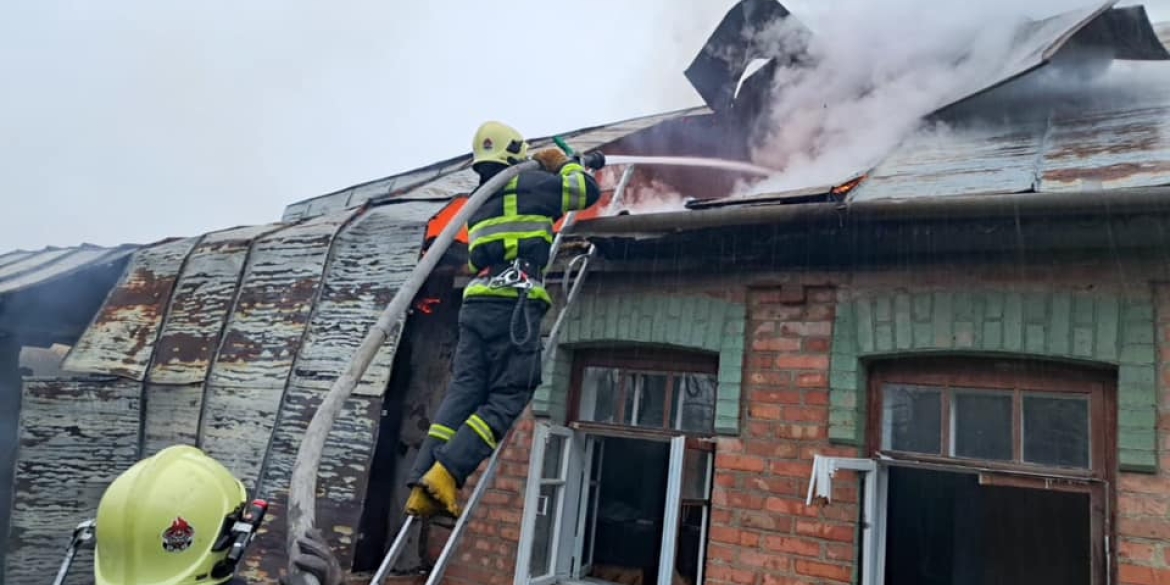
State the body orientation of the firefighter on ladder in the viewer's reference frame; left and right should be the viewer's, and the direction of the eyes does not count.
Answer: facing away from the viewer and to the right of the viewer

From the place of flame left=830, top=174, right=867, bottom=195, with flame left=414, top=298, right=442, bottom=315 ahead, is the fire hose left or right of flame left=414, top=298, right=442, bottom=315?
left

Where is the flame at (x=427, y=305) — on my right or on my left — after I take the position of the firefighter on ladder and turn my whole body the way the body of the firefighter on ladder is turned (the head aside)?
on my left

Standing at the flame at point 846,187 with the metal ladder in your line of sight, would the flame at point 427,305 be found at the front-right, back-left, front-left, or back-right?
front-right

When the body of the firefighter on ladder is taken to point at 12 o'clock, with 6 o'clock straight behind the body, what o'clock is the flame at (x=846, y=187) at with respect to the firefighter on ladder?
The flame is roughly at 2 o'clock from the firefighter on ladder.

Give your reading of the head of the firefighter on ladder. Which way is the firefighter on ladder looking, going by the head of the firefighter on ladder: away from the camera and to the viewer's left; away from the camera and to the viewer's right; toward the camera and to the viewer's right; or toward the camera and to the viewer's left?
away from the camera and to the viewer's right
